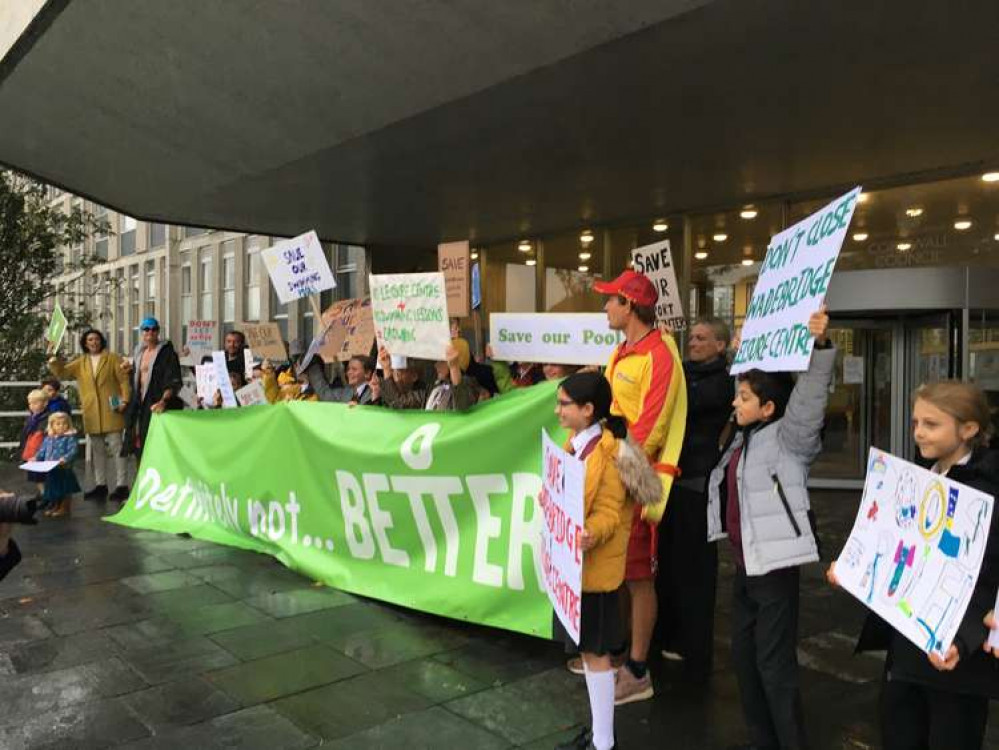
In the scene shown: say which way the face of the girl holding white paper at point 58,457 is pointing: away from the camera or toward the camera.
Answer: toward the camera

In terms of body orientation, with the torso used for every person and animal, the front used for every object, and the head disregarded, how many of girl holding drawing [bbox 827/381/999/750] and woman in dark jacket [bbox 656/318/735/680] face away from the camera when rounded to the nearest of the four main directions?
0

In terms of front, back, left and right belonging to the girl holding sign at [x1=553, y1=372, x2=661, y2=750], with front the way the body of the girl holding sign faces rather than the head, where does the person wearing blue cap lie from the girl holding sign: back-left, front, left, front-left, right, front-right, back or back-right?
front-right

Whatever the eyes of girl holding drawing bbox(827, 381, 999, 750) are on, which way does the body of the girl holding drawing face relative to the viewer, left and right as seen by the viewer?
facing the viewer and to the left of the viewer

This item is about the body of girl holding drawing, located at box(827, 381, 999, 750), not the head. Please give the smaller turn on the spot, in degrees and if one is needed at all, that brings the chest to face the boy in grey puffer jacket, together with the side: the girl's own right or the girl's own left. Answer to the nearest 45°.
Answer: approximately 90° to the girl's own right

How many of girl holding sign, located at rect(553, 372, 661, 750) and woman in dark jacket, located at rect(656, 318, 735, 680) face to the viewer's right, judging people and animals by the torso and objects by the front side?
0

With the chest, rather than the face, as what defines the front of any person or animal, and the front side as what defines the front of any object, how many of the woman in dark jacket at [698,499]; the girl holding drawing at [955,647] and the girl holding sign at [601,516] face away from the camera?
0

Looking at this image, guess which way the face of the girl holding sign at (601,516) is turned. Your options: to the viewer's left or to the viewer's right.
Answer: to the viewer's left

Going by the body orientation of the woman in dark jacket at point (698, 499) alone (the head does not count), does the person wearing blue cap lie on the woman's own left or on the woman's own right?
on the woman's own right

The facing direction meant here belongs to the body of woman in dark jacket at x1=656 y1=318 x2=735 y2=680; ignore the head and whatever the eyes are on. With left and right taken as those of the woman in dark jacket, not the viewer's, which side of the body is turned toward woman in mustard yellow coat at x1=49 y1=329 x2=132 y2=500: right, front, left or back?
right

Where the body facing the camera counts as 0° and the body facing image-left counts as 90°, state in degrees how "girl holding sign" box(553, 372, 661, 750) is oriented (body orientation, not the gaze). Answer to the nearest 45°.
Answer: approximately 90°

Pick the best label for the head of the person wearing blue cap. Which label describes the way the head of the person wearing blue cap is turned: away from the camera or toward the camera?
toward the camera
